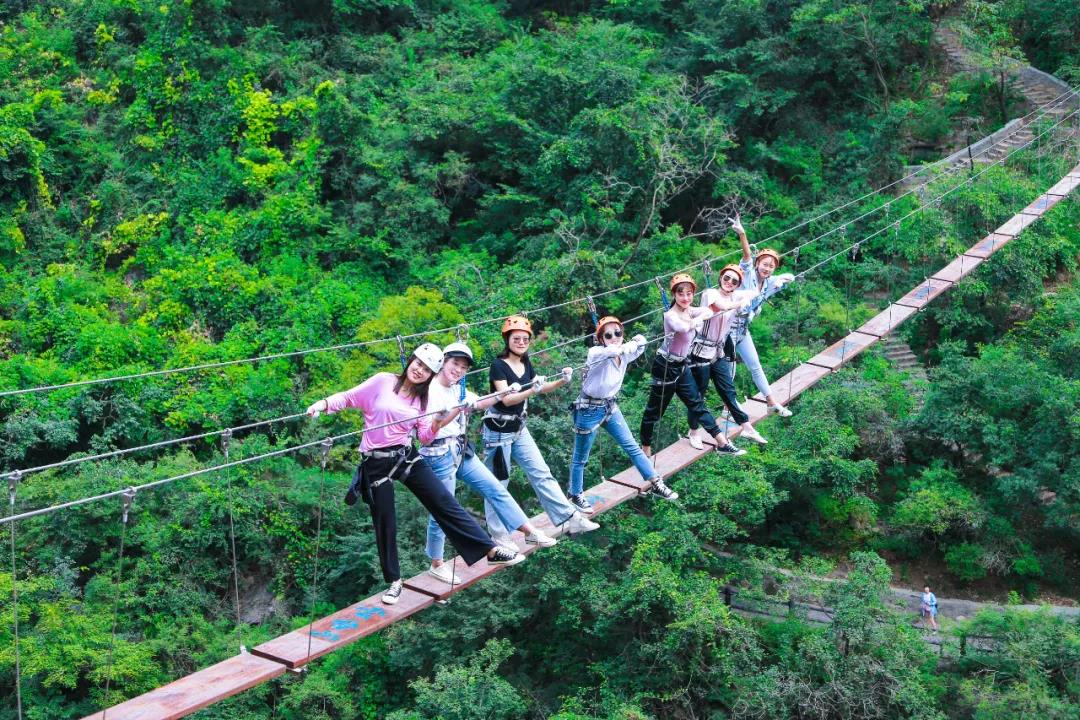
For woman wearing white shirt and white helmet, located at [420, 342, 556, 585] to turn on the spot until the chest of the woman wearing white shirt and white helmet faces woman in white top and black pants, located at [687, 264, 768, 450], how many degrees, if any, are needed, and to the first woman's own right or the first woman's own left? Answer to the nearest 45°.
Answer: approximately 90° to the first woman's own left

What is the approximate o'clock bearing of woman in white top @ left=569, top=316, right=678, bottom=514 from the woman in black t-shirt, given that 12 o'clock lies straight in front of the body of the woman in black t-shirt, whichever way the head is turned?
The woman in white top is roughly at 9 o'clock from the woman in black t-shirt.

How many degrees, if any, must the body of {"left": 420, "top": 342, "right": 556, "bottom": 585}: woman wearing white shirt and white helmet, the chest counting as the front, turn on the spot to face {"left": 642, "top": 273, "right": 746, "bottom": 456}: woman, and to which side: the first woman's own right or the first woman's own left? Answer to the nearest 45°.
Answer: approximately 90° to the first woman's own left

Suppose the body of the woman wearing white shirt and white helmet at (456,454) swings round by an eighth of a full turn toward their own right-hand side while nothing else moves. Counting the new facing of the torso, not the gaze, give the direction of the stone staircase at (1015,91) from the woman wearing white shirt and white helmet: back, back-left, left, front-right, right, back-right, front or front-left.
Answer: back-left

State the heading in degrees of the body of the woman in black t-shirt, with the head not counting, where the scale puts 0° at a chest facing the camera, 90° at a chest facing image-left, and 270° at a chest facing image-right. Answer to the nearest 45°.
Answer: approximately 315°

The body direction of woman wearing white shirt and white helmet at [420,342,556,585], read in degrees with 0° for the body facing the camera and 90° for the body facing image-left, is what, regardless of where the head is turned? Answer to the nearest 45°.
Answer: approximately 315°

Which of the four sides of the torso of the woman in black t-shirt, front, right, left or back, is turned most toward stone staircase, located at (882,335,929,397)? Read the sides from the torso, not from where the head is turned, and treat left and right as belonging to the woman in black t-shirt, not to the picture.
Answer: left

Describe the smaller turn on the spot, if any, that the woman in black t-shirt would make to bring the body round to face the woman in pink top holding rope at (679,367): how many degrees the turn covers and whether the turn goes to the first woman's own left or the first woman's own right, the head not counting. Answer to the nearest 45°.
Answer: approximately 90° to the first woman's own left

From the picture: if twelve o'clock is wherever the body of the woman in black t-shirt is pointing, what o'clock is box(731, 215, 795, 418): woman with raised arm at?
The woman with raised arm is roughly at 9 o'clock from the woman in black t-shirt.
